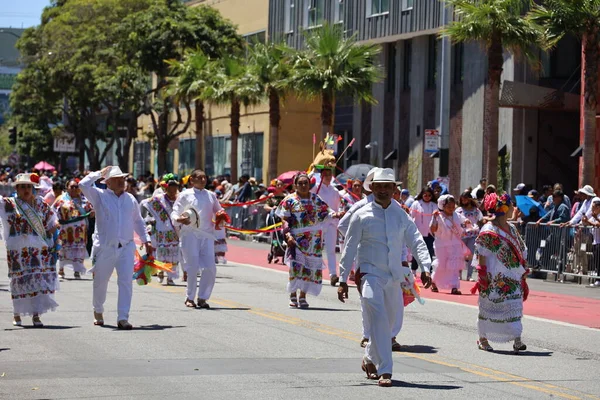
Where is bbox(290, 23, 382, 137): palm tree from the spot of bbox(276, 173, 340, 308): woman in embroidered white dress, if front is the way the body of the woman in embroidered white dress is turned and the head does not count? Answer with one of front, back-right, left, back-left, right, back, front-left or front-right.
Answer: back

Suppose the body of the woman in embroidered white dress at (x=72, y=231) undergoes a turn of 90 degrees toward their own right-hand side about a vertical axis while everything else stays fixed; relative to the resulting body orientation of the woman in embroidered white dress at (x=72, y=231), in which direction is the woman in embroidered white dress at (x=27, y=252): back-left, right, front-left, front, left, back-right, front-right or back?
left

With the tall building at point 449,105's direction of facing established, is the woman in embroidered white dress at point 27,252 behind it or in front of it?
in front

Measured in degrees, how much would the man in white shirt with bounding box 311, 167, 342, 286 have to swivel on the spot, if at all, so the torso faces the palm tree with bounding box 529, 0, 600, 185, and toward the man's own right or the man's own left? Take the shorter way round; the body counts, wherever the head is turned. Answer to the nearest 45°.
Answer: approximately 135° to the man's own left

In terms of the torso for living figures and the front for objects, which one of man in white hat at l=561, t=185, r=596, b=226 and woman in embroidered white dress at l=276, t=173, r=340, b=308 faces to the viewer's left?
the man in white hat

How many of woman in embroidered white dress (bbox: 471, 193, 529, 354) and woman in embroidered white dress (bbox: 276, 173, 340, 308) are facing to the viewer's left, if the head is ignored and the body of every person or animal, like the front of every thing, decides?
0

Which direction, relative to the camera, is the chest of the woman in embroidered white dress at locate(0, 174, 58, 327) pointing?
toward the camera

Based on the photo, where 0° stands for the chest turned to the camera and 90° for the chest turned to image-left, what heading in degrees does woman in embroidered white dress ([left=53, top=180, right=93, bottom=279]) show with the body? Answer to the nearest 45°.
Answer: approximately 0°

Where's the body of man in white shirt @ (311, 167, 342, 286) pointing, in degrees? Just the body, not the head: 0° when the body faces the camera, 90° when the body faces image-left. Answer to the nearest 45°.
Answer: approximately 0°

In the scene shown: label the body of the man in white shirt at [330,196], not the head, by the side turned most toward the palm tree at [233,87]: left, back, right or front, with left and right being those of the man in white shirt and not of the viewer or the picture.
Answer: back

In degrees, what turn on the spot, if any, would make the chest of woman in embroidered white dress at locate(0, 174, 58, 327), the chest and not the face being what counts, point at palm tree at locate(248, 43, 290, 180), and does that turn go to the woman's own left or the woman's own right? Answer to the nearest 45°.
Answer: approximately 180°

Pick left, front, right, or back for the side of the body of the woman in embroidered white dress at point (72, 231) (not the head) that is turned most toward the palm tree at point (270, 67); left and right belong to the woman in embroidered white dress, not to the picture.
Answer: back

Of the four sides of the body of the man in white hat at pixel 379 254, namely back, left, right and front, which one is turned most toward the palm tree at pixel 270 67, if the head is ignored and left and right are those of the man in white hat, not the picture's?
back

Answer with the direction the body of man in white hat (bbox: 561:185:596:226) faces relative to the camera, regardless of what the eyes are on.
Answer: to the viewer's left

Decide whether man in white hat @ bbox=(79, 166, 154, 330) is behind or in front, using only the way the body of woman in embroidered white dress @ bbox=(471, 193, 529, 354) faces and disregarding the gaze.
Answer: behind

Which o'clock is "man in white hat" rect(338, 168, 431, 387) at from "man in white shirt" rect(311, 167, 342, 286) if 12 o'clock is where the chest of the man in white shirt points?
The man in white hat is roughly at 12 o'clock from the man in white shirt.
